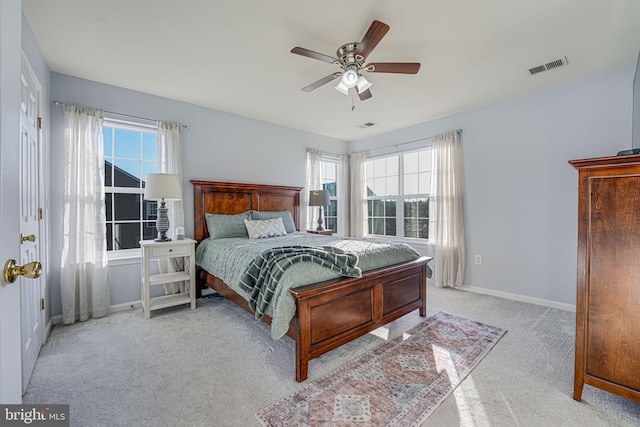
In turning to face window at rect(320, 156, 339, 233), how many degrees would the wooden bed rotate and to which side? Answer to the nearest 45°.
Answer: approximately 135° to its left

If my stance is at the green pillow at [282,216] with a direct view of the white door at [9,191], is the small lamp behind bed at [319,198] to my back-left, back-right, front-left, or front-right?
back-left

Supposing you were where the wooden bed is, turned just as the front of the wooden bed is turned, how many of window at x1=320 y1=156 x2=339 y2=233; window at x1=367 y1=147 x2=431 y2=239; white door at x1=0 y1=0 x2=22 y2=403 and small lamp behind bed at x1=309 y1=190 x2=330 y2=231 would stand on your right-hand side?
1

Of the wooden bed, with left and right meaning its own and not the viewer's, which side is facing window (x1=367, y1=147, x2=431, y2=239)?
left

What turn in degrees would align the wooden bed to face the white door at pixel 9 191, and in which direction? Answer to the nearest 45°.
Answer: approximately 90° to its right

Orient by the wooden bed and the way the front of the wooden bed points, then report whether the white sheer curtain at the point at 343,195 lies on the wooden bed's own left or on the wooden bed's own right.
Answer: on the wooden bed's own left

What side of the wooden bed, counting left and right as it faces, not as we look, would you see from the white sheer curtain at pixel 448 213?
left

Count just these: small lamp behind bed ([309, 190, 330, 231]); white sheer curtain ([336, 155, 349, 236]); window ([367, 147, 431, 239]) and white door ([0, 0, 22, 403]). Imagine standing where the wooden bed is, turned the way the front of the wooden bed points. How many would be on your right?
1

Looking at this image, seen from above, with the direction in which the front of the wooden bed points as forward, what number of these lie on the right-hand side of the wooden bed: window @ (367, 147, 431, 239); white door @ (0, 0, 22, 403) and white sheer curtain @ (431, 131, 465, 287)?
1

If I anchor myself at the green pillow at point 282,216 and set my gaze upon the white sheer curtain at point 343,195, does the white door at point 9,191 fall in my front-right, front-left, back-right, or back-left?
back-right

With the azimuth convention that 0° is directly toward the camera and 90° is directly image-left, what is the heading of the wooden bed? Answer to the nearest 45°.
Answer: approximately 315°
